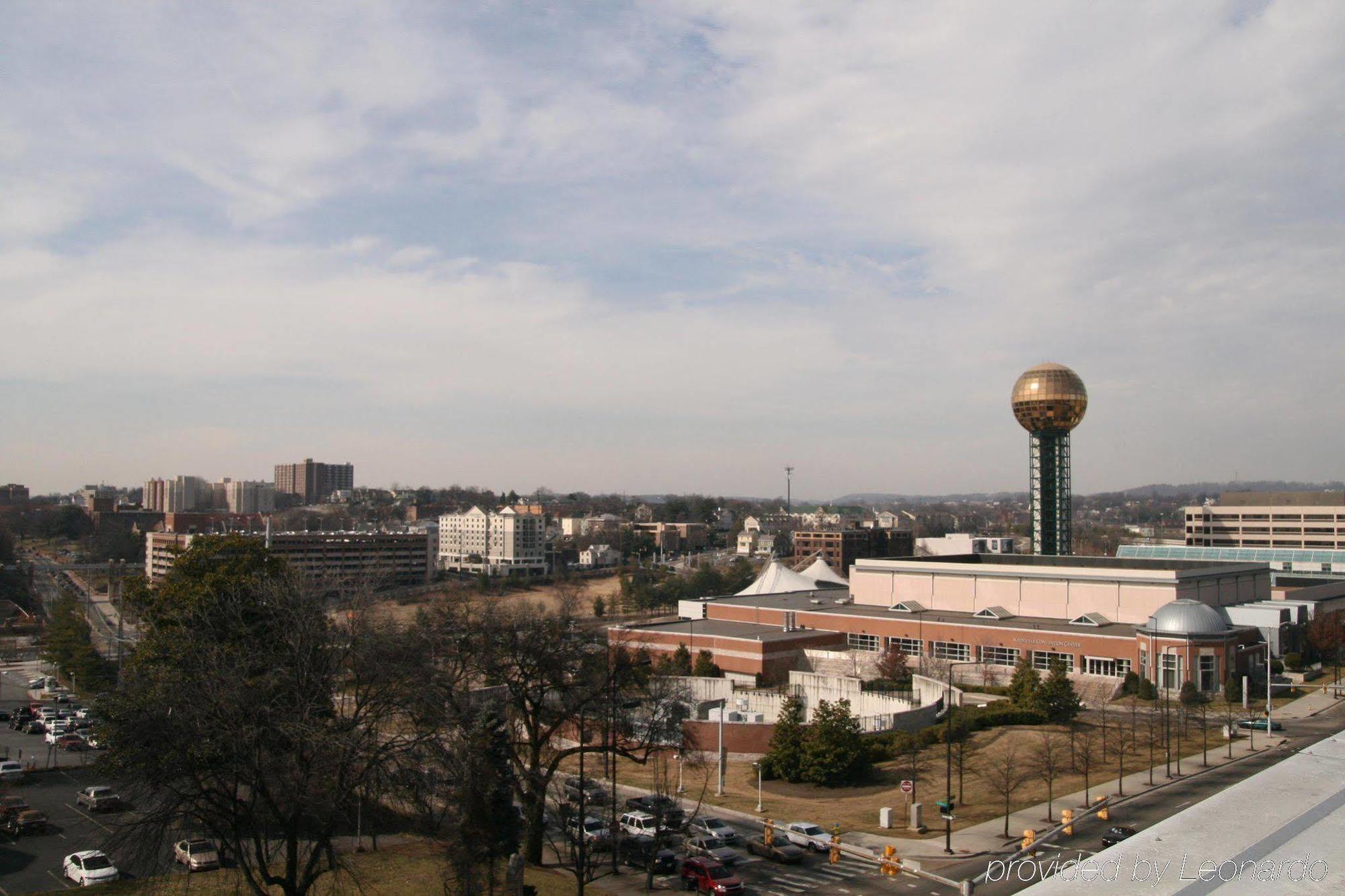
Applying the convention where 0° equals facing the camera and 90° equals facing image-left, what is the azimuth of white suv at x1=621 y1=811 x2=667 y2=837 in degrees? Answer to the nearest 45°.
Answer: approximately 315°

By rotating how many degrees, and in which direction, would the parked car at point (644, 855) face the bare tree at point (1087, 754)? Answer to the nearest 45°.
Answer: approximately 90° to its left

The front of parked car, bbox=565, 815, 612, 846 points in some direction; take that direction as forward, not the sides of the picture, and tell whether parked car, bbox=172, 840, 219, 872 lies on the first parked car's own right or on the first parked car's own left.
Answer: on the first parked car's own right

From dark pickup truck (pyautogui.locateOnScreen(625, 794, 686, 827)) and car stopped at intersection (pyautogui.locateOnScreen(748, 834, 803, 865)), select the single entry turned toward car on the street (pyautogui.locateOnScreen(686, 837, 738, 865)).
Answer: the dark pickup truck
